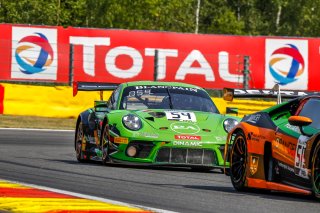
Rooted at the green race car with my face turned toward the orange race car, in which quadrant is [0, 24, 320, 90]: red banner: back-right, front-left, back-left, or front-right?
back-left

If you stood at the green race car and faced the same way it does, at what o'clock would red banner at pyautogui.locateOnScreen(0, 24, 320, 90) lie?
The red banner is roughly at 6 o'clock from the green race car.

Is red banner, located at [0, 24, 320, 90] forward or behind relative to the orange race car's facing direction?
behind

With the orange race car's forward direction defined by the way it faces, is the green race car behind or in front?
behind

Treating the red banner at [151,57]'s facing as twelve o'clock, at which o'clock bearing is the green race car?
The green race car is roughly at 12 o'clock from the red banner.

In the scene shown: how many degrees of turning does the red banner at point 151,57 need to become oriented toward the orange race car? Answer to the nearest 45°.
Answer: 0° — it already faces it

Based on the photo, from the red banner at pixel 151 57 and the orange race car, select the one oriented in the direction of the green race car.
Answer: the red banner

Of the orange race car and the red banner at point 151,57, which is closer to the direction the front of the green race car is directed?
the orange race car

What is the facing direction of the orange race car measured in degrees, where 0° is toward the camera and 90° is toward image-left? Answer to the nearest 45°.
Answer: approximately 315°

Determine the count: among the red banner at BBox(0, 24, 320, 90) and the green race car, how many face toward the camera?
2

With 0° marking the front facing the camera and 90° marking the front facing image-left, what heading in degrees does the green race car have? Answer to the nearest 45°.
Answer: approximately 0°
